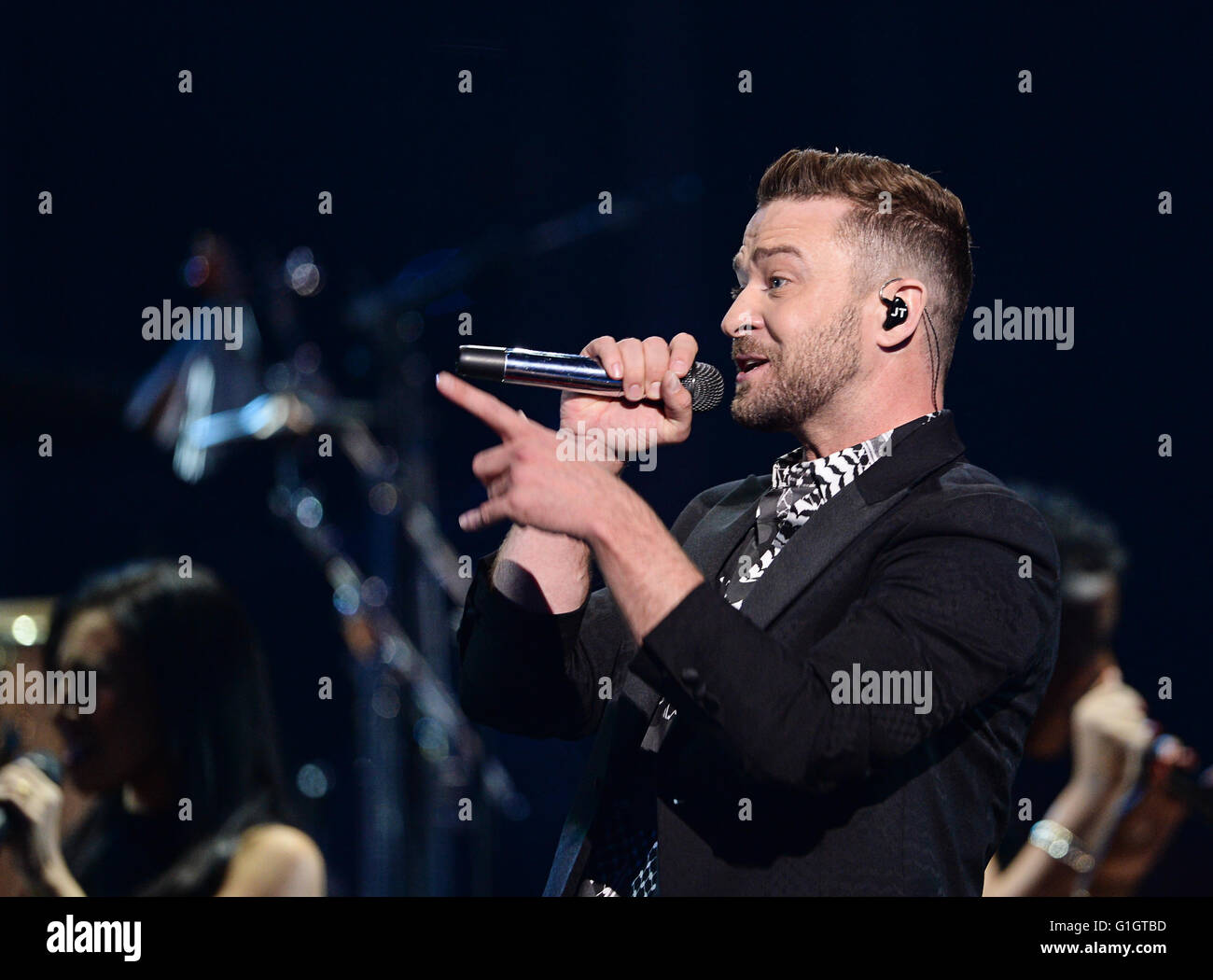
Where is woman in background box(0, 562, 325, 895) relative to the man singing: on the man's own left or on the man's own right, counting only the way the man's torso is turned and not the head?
on the man's own right

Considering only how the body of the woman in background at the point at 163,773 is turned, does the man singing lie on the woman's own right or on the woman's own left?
on the woman's own left

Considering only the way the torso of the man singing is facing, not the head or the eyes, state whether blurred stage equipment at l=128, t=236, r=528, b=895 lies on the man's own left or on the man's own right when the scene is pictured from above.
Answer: on the man's own right

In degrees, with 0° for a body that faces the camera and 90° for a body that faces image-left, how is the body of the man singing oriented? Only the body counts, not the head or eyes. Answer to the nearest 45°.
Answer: approximately 45°
